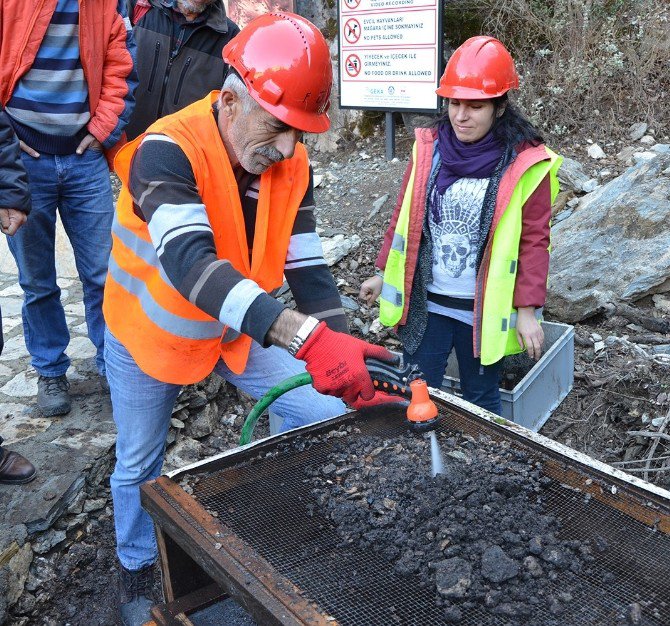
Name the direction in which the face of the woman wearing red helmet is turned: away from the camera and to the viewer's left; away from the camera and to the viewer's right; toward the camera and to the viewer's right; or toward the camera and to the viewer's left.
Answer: toward the camera and to the viewer's left

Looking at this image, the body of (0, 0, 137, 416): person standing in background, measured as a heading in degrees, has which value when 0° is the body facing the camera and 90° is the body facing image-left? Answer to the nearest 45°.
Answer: approximately 0°

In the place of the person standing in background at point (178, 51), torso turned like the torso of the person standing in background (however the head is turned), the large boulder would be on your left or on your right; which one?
on your left

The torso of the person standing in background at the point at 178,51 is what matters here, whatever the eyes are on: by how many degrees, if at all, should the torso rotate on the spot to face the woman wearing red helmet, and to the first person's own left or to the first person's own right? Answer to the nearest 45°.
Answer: approximately 45° to the first person's own left

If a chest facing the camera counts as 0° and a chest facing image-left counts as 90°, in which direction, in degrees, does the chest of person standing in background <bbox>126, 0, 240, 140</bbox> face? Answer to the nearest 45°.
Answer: approximately 0°

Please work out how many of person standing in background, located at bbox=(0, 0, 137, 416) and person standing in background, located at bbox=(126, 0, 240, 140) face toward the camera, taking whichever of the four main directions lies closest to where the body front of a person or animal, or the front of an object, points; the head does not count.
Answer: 2

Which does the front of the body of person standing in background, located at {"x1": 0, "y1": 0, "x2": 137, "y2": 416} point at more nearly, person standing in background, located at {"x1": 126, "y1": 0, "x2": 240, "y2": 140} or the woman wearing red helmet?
the woman wearing red helmet

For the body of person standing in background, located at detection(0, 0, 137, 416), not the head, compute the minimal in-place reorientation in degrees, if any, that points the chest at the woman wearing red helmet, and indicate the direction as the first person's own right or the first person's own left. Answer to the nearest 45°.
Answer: approximately 45° to the first person's own left

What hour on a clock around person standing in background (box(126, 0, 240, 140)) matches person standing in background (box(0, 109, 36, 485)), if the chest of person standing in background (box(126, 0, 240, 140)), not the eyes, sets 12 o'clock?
person standing in background (box(0, 109, 36, 485)) is roughly at 1 o'clock from person standing in background (box(126, 0, 240, 140)).

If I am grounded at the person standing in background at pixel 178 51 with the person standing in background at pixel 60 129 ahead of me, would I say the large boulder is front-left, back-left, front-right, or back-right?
back-left

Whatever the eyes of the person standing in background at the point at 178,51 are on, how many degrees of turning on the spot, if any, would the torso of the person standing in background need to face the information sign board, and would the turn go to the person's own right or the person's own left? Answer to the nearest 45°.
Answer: approximately 135° to the person's own left

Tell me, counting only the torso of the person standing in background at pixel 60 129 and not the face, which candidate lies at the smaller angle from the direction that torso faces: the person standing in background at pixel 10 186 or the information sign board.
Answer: the person standing in background
